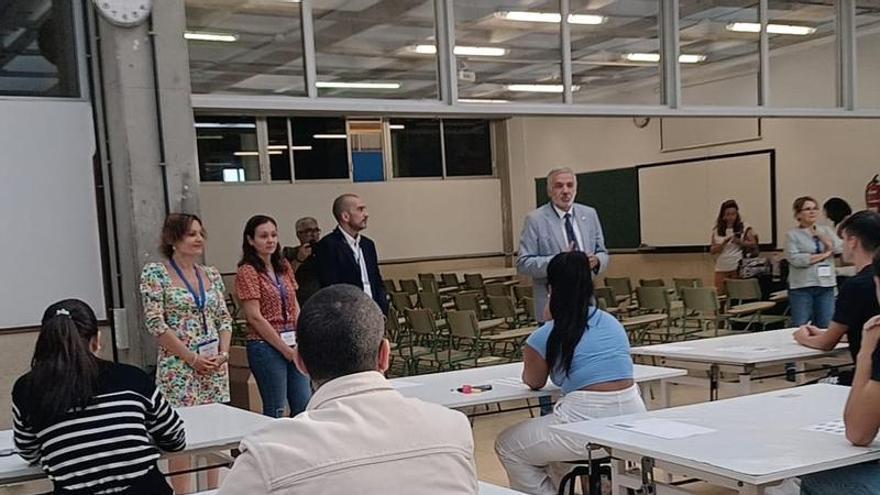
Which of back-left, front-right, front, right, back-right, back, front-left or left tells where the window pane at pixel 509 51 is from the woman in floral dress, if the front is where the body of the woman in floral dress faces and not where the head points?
left

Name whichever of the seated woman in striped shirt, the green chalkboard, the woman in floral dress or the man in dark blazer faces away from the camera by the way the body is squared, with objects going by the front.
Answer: the seated woman in striped shirt

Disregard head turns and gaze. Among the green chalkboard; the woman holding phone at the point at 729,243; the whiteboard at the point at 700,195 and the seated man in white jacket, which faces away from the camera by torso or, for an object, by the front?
the seated man in white jacket

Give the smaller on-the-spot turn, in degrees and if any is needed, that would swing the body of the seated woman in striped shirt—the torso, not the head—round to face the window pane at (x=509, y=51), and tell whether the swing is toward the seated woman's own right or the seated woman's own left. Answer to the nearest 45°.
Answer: approximately 45° to the seated woman's own right

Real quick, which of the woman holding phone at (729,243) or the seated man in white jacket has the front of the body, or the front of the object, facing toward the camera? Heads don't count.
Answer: the woman holding phone

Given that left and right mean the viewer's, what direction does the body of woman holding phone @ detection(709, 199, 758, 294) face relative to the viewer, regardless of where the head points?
facing the viewer

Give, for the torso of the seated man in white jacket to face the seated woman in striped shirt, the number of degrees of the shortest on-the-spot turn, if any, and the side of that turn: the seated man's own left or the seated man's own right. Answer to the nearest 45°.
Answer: approximately 45° to the seated man's own left

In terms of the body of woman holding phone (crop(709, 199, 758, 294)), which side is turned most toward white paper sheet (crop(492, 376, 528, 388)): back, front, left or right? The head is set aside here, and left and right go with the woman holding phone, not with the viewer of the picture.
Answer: front

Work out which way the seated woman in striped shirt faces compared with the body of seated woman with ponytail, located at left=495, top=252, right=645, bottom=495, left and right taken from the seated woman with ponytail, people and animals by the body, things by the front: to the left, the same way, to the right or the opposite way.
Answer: the same way

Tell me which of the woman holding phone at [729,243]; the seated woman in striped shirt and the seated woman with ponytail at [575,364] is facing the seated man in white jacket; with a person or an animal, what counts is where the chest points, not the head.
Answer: the woman holding phone

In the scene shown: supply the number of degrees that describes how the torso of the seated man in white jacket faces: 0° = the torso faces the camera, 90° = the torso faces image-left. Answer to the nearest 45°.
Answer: approximately 180°

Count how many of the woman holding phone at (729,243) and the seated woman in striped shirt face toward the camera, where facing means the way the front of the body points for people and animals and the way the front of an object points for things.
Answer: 1

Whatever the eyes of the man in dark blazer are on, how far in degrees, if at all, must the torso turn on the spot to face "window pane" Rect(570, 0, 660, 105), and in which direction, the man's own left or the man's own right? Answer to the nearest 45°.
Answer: approximately 90° to the man's own left

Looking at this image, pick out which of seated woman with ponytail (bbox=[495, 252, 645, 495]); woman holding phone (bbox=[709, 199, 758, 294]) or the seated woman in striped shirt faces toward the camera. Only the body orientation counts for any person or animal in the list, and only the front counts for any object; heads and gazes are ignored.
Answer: the woman holding phone

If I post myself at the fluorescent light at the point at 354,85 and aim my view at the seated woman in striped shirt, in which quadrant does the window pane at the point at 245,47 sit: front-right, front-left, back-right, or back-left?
front-right

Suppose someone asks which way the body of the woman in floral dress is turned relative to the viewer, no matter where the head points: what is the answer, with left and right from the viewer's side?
facing the viewer and to the right of the viewer

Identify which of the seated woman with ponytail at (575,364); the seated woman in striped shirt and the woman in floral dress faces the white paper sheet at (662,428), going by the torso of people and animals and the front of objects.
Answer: the woman in floral dress

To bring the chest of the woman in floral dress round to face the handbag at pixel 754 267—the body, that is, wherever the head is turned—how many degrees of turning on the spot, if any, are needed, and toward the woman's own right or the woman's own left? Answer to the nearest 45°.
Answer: approximately 90° to the woman's own left

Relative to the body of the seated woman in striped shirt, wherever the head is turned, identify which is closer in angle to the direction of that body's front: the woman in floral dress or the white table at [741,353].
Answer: the woman in floral dress
